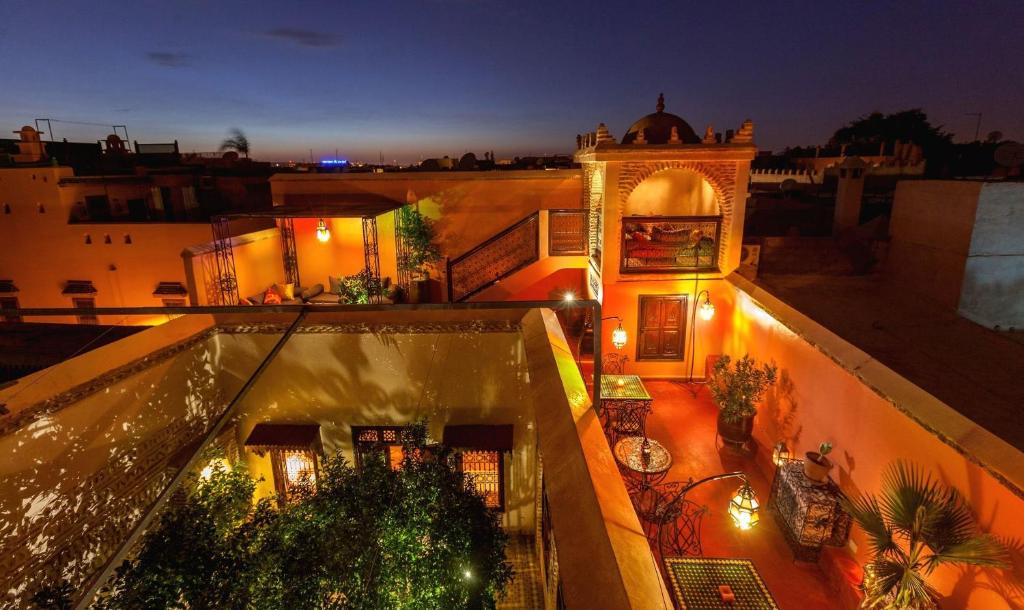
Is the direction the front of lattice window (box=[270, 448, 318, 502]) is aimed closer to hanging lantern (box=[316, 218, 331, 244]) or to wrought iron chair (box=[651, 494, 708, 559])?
the wrought iron chair

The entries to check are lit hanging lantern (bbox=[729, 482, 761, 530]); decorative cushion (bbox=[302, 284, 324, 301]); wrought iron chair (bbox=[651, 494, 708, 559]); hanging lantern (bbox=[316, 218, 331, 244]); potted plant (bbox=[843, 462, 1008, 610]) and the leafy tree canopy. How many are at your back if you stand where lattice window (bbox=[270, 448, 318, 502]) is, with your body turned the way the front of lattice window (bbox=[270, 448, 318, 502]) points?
2

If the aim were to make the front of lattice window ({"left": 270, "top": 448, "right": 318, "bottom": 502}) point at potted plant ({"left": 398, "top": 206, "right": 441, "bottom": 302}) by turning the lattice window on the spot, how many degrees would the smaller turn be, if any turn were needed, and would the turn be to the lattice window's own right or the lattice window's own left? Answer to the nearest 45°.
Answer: approximately 135° to the lattice window's own left

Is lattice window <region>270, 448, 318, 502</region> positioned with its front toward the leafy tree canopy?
yes

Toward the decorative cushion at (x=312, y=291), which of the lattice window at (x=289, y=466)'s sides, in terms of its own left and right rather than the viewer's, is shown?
back

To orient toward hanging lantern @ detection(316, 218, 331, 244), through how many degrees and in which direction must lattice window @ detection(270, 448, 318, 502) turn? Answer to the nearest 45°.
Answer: approximately 180°

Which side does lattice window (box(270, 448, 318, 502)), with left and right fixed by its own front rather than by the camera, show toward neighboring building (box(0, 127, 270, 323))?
back

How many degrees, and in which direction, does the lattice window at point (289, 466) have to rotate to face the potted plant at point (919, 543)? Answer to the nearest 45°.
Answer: approximately 45° to its left

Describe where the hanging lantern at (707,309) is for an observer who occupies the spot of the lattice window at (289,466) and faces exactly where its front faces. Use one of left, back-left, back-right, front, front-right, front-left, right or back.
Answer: left

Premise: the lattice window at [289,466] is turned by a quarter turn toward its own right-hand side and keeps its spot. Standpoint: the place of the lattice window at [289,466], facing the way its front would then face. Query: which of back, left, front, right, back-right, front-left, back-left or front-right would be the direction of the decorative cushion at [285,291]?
right

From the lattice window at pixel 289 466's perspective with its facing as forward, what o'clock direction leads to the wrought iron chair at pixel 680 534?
The wrought iron chair is roughly at 10 o'clock from the lattice window.

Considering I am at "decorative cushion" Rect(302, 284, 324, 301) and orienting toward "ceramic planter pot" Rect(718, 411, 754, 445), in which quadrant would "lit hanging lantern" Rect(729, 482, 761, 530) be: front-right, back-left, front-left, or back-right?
front-right

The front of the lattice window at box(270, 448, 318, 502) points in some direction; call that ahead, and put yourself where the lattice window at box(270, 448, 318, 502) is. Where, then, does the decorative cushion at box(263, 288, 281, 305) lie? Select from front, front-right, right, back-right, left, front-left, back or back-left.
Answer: back

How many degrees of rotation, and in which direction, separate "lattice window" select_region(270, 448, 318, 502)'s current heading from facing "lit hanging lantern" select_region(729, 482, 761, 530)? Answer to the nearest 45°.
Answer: approximately 45° to its left

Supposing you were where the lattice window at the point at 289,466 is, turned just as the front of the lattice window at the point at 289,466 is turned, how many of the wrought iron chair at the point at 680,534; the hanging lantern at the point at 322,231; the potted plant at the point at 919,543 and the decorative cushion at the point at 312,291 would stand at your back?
2

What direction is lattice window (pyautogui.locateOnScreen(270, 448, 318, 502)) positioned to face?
toward the camera

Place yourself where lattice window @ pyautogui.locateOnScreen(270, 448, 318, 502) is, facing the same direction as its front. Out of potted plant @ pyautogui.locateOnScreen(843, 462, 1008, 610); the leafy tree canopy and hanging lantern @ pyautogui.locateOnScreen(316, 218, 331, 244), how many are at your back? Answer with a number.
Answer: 1

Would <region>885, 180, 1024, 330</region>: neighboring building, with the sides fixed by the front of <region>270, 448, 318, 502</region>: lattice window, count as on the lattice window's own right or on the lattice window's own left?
on the lattice window's own left

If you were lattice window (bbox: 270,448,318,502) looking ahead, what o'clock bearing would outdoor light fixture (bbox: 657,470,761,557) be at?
The outdoor light fixture is roughly at 10 o'clock from the lattice window.

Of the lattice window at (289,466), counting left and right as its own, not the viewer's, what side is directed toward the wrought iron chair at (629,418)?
left

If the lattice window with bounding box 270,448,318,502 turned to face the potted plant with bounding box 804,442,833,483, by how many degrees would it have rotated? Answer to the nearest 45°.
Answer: approximately 45° to its left
